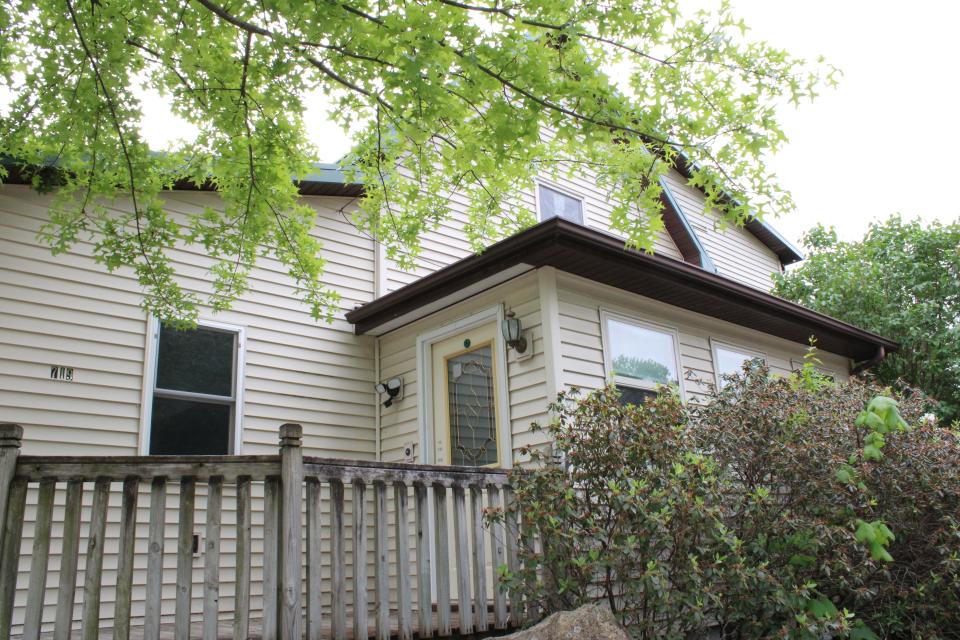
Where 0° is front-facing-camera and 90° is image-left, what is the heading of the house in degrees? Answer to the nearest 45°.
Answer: approximately 315°

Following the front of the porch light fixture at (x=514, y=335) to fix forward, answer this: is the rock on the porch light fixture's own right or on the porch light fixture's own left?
on the porch light fixture's own left

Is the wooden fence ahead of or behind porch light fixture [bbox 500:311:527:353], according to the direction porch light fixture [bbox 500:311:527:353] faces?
ahead

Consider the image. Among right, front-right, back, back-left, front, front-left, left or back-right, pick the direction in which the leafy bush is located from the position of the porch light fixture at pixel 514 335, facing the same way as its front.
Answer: left

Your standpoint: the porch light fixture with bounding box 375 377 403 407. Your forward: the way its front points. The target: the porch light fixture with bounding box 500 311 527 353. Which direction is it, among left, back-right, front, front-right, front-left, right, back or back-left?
left

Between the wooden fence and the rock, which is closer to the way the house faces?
the rock

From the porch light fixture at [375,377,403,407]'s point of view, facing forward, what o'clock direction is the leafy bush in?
The leafy bush is roughly at 9 o'clock from the porch light fixture.

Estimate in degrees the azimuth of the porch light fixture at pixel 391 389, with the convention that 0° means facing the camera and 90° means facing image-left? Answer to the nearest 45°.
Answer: approximately 45°

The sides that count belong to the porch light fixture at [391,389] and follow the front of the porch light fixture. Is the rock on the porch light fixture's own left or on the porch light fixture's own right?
on the porch light fixture's own left

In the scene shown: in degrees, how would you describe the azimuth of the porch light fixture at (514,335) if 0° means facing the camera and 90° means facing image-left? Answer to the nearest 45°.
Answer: approximately 45°
